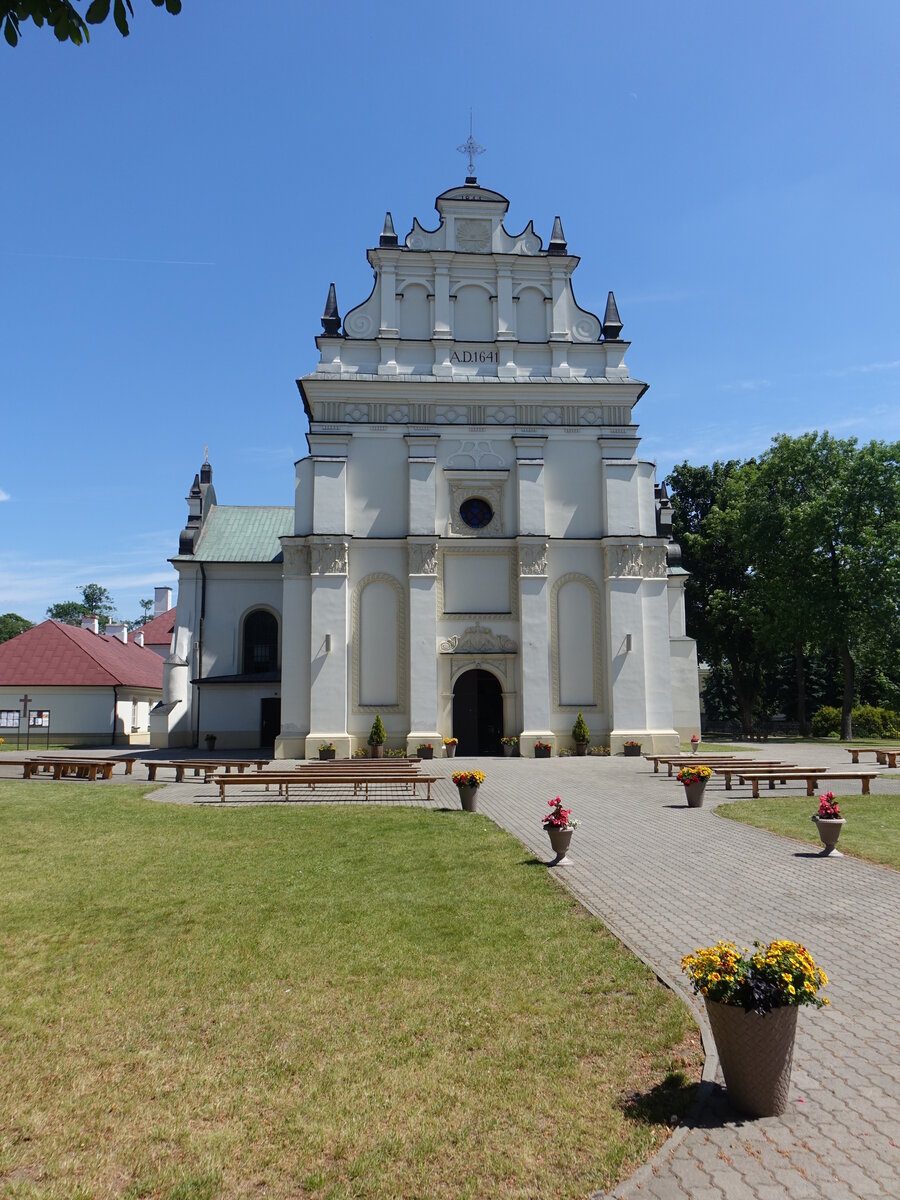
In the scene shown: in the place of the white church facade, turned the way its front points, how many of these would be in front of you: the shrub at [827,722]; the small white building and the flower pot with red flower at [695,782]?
1

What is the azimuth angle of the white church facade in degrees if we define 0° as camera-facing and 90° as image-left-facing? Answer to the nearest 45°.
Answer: approximately 0°

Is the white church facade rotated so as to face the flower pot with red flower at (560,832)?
yes

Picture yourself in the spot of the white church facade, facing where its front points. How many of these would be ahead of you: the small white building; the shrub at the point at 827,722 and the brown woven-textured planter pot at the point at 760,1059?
1

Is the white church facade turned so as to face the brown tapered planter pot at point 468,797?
yes

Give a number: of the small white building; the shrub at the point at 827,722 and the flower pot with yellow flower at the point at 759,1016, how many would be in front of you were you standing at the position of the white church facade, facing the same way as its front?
1

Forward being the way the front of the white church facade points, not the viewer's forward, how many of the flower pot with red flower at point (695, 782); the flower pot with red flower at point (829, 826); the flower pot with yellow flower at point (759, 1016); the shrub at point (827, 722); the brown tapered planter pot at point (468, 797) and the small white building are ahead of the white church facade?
4

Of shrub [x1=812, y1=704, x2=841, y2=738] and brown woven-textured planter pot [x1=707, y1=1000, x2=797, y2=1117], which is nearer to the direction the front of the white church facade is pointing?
the brown woven-textured planter pot

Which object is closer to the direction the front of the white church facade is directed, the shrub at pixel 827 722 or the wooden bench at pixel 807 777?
the wooden bench

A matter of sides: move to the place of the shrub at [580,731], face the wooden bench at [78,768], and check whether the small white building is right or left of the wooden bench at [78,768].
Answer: right

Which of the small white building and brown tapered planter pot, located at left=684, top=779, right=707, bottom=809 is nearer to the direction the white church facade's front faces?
the brown tapered planter pot

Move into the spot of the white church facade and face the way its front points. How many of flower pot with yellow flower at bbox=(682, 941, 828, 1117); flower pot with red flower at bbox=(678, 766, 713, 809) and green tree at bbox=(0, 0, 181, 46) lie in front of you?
3

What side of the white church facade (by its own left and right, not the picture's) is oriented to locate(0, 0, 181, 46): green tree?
front
